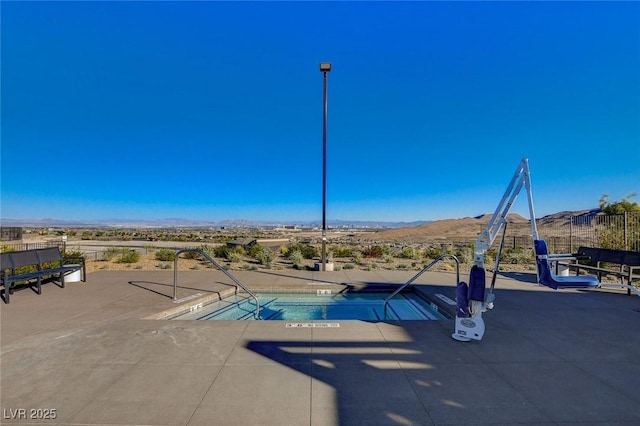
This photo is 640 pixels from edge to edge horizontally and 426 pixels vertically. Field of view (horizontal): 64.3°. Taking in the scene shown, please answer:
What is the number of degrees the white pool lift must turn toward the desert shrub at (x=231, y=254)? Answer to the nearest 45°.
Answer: approximately 135° to its left

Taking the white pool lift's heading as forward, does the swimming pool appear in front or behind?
behind

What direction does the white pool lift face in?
to the viewer's right

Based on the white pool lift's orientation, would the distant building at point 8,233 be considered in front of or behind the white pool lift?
behind

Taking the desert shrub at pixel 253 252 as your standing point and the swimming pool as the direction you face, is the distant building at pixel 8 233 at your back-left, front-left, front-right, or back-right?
back-right

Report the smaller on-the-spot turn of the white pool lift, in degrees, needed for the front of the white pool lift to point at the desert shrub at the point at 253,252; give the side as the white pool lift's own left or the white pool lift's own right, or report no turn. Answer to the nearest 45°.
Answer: approximately 135° to the white pool lift's own left
